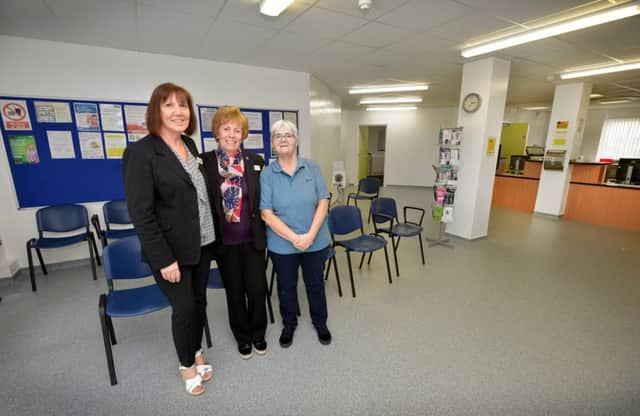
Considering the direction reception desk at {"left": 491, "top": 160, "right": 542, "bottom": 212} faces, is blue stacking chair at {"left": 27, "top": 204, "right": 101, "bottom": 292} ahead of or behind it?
ahead

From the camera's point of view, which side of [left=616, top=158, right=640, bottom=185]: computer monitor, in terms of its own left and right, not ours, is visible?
back

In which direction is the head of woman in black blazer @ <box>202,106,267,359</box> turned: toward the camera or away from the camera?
toward the camera

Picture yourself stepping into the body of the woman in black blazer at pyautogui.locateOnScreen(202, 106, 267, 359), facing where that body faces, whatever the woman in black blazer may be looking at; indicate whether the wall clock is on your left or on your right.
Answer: on your left

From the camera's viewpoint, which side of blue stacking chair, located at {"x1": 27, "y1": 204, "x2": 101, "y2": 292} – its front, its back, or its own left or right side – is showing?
front

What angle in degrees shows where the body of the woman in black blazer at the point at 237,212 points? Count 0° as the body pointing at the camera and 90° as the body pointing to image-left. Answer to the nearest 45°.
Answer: approximately 0°

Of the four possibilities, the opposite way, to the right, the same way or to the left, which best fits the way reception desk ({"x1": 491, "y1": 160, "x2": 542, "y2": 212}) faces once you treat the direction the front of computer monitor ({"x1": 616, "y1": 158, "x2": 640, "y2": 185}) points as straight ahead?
the opposite way

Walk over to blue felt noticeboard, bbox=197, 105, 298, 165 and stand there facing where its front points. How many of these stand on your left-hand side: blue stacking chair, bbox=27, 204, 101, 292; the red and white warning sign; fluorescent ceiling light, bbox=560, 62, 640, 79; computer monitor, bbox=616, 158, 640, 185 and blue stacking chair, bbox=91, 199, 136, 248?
2

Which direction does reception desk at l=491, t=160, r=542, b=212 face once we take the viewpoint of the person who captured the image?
facing the viewer

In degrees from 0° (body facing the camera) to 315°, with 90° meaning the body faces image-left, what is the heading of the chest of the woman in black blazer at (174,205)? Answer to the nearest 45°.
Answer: approximately 315°

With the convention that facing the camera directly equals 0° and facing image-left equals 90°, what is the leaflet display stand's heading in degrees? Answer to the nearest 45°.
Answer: approximately 45°

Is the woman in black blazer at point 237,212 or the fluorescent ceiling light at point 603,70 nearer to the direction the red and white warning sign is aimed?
the woman in black blazer

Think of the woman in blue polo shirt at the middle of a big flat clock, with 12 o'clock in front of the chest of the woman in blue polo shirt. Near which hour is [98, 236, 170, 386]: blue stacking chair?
The blue stacking chair is roughly at 3 o'clock from the woman in blue polo shirt.

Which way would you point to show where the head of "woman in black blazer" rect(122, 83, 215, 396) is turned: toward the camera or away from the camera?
toward the camera

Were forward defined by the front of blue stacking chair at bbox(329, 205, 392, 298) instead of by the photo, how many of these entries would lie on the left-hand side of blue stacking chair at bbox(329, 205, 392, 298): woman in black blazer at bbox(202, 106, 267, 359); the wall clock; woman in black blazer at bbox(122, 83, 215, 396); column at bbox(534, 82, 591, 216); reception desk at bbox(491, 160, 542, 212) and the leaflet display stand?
4

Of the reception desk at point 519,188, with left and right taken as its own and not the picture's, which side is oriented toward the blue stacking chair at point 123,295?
front

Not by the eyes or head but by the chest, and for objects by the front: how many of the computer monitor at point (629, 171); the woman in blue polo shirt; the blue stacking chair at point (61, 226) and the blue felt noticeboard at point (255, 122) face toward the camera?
3
